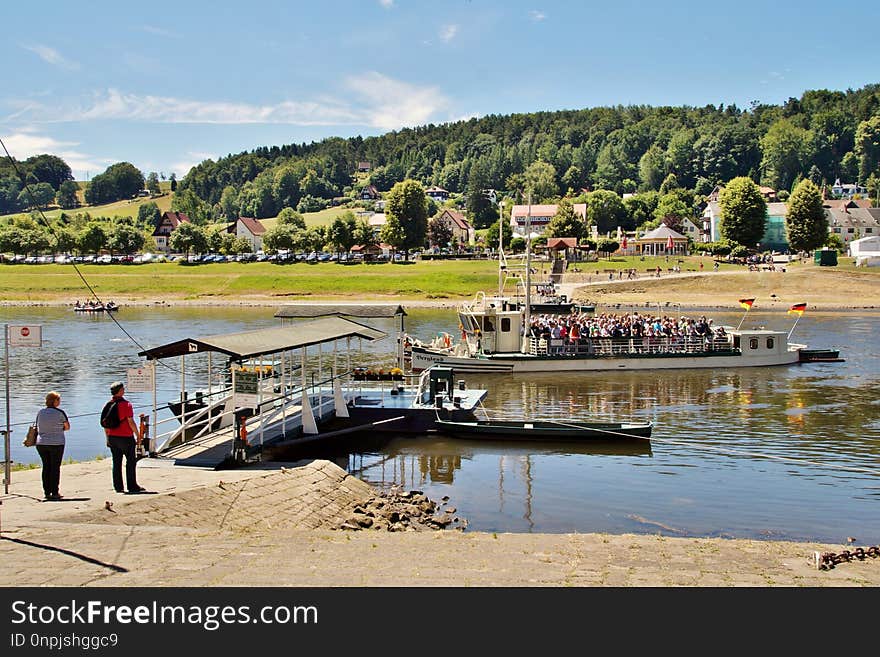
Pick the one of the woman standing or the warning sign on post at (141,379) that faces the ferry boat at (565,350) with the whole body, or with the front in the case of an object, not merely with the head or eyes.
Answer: the woman standing

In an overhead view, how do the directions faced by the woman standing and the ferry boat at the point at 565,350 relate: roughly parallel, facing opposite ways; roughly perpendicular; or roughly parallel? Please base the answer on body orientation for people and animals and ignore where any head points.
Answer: roughly perpendicular

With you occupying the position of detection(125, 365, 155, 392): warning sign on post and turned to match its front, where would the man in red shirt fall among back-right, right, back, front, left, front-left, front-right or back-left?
front

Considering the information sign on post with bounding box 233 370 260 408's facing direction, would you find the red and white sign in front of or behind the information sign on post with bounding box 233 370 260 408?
in front

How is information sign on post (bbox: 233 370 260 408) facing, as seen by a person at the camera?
facing the viewer

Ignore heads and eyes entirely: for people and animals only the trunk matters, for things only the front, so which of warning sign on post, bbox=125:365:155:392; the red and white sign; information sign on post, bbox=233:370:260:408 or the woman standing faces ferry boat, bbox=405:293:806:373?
the woman standing

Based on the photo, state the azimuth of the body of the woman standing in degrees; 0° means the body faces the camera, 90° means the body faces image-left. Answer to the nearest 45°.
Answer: approximately 225°

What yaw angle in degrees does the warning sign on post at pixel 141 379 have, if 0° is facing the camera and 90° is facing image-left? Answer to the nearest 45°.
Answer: approximately 0°

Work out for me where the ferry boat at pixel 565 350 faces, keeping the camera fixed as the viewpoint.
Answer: facing to the left of the viewer

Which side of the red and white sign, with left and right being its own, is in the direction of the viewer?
front
